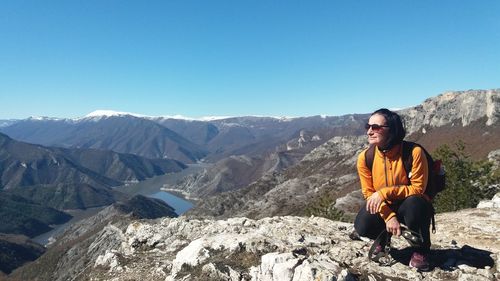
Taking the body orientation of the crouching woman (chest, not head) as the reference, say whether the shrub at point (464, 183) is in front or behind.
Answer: behind

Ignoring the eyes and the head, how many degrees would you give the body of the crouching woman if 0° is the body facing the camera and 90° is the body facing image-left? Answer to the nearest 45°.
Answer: approximately 45°
